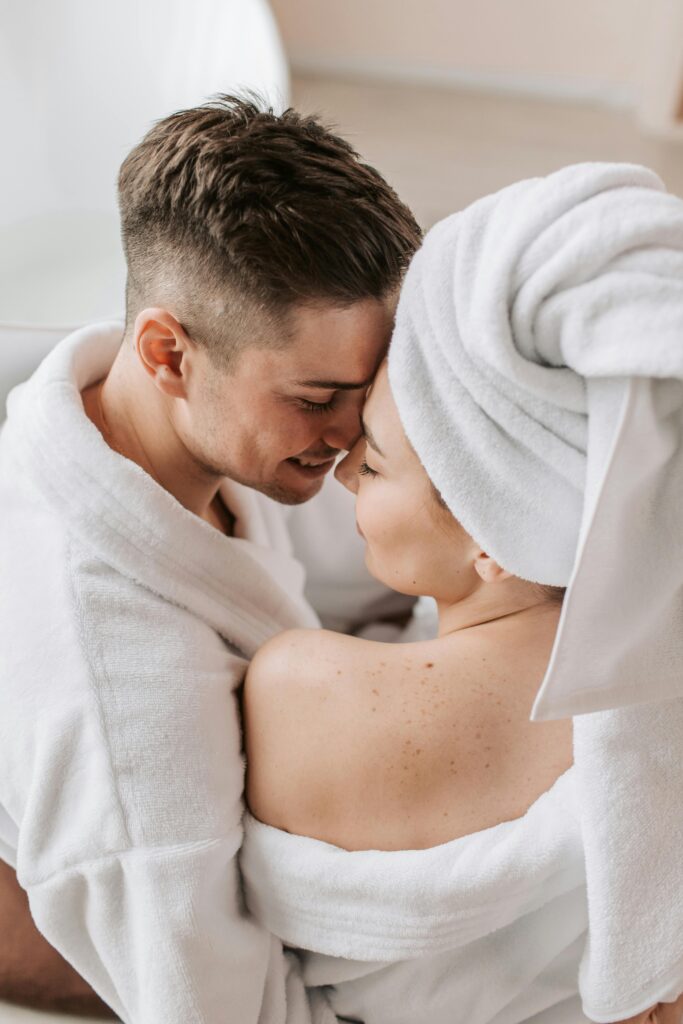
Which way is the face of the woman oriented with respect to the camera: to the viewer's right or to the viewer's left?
to the viewer's left

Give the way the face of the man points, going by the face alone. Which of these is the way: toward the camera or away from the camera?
toward the camera

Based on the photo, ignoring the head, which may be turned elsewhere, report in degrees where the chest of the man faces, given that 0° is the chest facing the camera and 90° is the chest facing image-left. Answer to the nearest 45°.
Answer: approximately 270°
